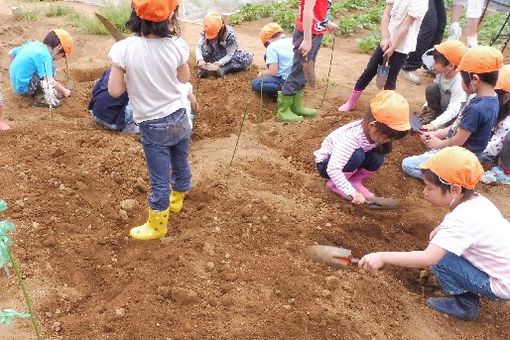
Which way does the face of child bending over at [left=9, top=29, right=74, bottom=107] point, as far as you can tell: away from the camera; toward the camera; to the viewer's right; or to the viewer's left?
to the viewer's right

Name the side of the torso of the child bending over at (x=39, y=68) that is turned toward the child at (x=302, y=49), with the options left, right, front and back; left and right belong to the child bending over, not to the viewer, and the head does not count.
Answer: front

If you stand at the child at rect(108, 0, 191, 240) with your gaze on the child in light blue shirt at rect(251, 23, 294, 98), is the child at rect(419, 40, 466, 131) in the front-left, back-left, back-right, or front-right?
front-right

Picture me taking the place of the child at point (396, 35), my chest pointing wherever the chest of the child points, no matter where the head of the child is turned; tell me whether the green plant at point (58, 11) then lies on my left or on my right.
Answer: on my right

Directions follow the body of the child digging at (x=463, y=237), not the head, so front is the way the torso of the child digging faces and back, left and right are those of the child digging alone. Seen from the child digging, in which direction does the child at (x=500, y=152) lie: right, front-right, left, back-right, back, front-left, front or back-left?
right

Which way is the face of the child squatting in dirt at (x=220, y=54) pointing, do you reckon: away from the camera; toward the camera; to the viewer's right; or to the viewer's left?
toward the camera

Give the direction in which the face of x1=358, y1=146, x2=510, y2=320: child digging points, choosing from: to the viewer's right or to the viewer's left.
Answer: to the viewer's left

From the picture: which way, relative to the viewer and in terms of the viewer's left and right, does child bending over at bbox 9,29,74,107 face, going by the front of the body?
facing to the right of the viewer

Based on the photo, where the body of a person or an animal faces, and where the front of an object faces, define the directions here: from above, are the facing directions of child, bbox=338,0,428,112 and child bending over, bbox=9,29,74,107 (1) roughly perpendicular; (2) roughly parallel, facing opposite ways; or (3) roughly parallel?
roughly parallel, facing opposite ways

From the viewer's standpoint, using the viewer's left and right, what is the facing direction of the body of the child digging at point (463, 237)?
facing to the left of the viewer
